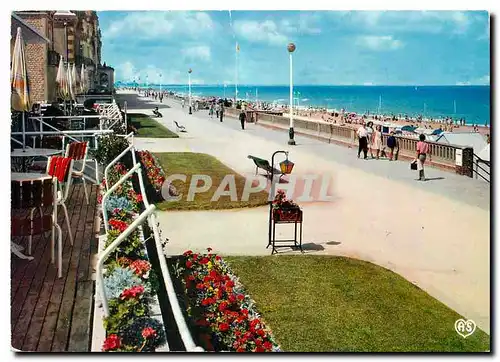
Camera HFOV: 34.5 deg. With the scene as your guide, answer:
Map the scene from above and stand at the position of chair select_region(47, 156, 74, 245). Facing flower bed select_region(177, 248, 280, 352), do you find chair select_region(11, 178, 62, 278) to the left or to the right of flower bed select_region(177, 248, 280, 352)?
right

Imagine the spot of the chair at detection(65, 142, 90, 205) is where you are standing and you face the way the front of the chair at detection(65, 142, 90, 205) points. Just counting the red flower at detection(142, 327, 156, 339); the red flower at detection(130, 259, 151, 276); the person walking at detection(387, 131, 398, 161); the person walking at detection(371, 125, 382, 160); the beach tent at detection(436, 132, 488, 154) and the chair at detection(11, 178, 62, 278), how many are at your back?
3
